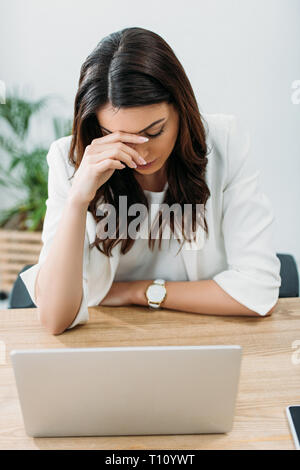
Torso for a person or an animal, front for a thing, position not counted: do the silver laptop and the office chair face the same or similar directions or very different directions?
very different directions

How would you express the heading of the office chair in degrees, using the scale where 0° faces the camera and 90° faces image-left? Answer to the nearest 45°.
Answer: approximately 0°

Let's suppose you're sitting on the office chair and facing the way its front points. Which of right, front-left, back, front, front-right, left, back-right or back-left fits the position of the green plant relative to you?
back-right

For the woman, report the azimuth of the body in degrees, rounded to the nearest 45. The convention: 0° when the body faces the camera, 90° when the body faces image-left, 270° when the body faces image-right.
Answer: approximately 0°

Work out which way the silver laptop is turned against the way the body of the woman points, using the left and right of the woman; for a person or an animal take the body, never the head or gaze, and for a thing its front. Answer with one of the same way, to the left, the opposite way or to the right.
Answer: the opposite way

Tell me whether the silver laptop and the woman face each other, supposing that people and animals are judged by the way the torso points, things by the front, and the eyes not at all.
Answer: yes

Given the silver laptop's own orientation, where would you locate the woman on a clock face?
The woman is roughly at 12 o'clock from the silver laptop.

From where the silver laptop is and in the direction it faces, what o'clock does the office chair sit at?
The office chair is roughly at 1 o'clock from the silver laptop.

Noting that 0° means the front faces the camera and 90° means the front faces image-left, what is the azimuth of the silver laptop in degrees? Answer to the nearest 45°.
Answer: approximately 180°

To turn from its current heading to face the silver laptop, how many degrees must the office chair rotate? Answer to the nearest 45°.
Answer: approximately 45° to its right

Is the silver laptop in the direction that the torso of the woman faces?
yes
